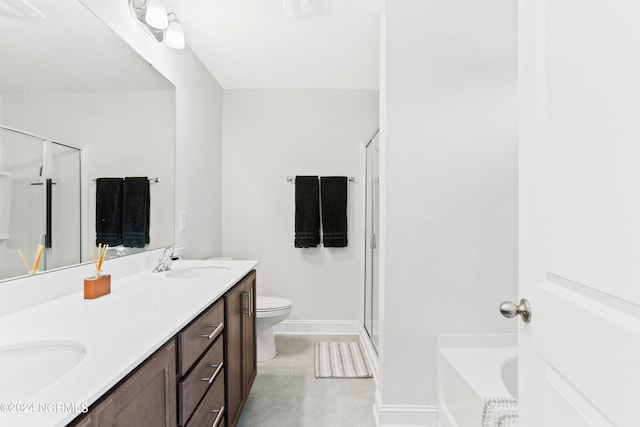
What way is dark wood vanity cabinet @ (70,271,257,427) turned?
to the viewer's right

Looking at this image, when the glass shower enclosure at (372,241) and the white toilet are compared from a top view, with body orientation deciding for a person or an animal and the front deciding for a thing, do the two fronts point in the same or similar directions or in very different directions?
very different directions

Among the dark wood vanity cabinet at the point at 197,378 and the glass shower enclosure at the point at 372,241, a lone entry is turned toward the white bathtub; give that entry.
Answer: the dark wood vanity cabinet

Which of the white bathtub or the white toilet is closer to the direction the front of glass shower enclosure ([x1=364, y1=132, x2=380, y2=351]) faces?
the white toilet

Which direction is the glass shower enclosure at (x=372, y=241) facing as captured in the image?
to the viewer's left

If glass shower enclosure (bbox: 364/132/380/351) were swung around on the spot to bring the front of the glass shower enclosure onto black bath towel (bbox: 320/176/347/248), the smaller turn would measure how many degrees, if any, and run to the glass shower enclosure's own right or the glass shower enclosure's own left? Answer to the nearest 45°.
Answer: approximately 45° to the glass shower enclosure's own right

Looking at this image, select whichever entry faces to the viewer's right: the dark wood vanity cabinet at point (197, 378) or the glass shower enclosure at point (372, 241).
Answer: the dark wood vanity cabinet

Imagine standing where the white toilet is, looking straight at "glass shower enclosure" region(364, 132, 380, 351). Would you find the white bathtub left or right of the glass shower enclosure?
right
